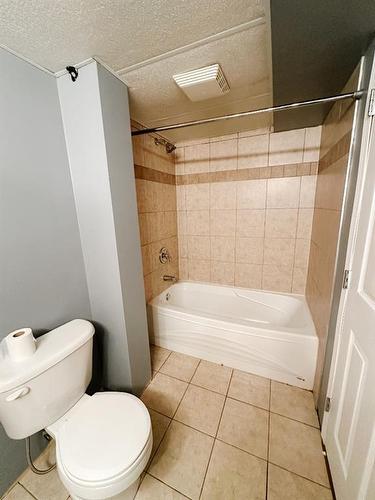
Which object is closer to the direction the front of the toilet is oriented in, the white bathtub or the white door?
the white door

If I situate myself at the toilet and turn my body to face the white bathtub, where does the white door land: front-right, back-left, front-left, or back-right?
front-right

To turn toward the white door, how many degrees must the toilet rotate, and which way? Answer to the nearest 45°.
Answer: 0° — it already faces it

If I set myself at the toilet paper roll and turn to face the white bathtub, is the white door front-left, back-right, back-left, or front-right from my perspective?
front-right

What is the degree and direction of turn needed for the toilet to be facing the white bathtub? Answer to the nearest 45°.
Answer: approximately 45° to its left

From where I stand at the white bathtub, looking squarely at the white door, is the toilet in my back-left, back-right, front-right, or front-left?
front-right

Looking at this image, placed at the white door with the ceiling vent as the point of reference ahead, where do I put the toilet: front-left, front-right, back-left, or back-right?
front-left
